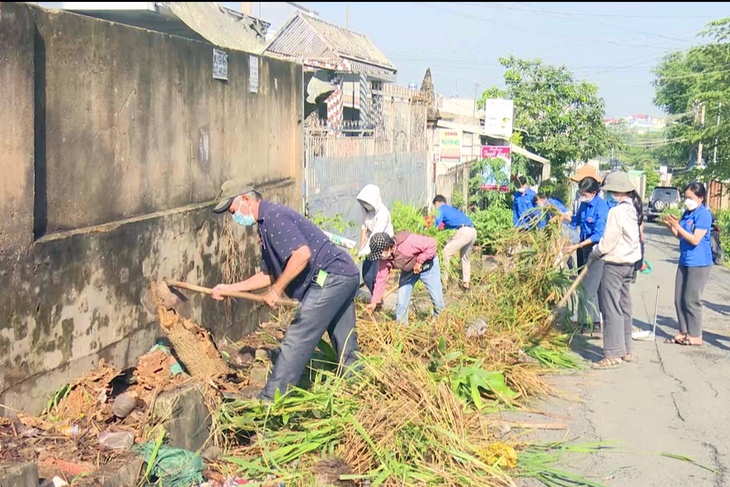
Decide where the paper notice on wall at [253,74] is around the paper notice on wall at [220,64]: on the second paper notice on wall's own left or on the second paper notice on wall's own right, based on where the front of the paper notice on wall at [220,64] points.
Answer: on the second paper notice on wall's own left

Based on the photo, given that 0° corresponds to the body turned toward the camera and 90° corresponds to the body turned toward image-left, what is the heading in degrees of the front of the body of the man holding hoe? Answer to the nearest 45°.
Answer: approximately 90°

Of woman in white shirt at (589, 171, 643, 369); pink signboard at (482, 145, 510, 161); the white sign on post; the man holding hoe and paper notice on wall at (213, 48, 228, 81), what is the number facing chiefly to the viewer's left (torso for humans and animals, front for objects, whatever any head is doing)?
2

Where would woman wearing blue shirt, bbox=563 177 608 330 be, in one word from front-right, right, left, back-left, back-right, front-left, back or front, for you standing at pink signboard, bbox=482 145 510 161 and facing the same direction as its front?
front

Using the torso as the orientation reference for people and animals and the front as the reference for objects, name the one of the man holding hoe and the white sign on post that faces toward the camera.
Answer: the white sign on post

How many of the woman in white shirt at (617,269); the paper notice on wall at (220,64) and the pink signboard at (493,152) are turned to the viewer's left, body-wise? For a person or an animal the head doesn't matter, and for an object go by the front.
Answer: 1

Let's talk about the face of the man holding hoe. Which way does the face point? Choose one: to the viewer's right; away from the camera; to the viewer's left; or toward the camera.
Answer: to the viewer's left

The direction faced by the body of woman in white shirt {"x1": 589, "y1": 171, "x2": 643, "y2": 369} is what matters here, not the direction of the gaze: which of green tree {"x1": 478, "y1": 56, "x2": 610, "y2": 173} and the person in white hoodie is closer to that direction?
the person in white hoodie

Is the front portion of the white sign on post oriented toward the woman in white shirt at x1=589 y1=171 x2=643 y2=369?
yes

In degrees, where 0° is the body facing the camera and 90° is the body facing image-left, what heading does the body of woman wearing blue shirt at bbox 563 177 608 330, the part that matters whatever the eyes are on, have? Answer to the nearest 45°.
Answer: approximately 45°

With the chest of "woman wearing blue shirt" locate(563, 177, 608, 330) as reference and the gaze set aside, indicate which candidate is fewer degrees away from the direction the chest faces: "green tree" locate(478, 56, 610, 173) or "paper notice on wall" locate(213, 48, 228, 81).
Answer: the paper notice on wall

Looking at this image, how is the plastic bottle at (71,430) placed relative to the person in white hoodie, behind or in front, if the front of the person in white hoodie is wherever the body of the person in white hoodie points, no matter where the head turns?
in front

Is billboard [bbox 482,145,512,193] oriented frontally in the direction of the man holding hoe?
yes

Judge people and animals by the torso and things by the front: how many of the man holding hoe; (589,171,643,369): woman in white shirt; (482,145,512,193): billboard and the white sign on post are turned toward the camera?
2

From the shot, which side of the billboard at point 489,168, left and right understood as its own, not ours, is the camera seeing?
front

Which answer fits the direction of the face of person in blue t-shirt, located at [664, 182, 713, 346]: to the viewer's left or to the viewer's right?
to the viewer's left

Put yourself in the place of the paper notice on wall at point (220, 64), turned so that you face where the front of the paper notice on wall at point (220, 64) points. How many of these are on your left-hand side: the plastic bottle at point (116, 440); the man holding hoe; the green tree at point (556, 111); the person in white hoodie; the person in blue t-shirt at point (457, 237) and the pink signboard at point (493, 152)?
4

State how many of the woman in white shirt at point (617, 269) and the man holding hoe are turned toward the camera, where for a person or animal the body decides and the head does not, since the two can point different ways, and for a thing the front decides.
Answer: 0

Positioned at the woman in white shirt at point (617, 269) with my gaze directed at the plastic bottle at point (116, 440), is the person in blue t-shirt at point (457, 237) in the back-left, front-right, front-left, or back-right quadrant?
back-right

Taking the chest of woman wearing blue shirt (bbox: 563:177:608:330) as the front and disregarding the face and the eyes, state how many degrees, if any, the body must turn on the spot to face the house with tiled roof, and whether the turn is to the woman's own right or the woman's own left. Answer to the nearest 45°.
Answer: approximately 90° to the woman's own right

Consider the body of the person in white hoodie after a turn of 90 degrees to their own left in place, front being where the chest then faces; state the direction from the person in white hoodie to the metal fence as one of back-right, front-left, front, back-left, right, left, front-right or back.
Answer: back-left
